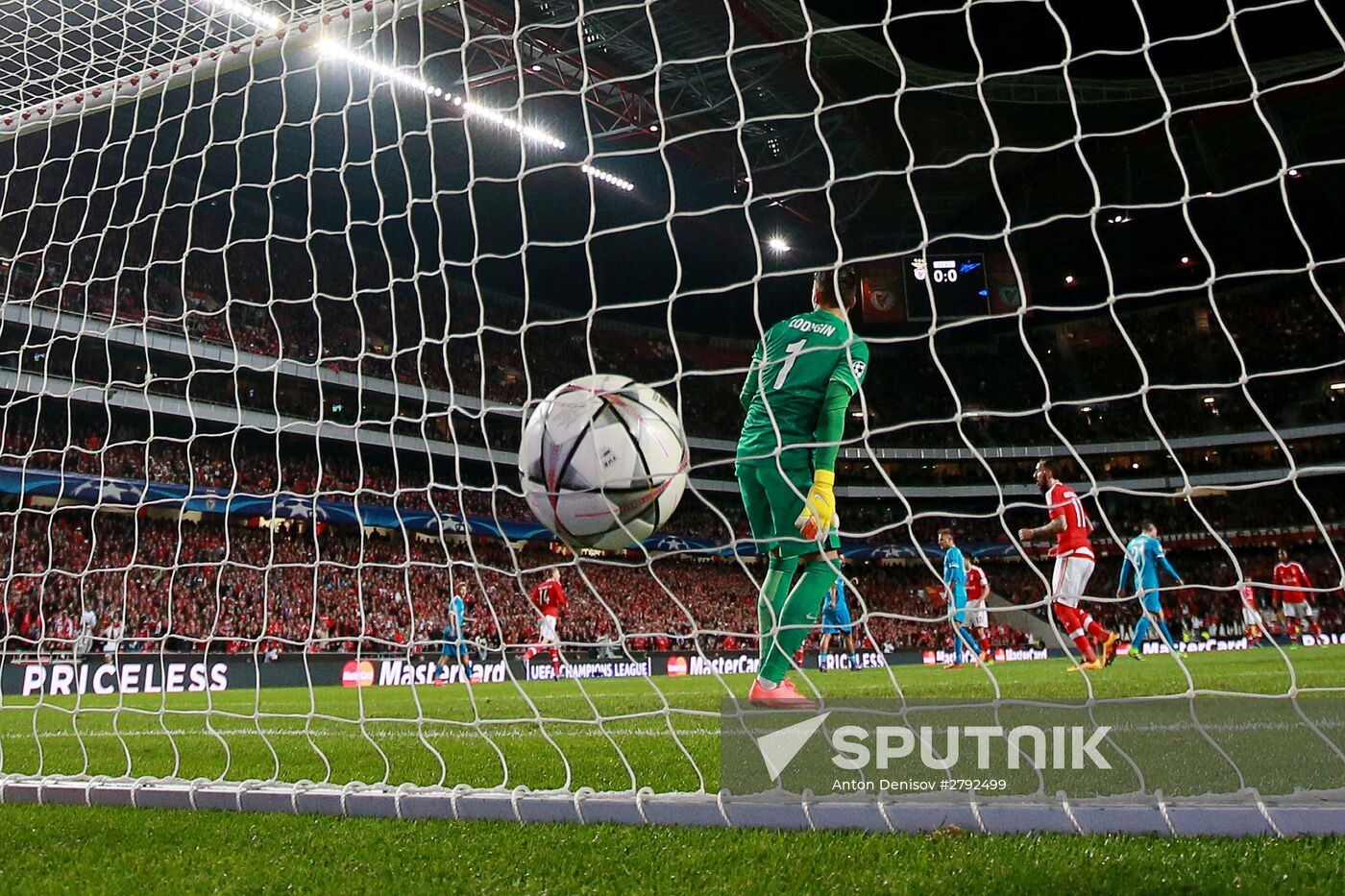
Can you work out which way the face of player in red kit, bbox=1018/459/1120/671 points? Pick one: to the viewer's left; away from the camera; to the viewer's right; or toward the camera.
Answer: to the viewer's left

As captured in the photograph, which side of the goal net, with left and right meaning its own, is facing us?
back

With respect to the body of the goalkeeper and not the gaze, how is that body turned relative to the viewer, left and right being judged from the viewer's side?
facing away from the viewer and to the right of the viewer

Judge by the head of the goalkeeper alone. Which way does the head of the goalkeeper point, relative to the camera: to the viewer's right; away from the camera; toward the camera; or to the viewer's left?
away from the camera
